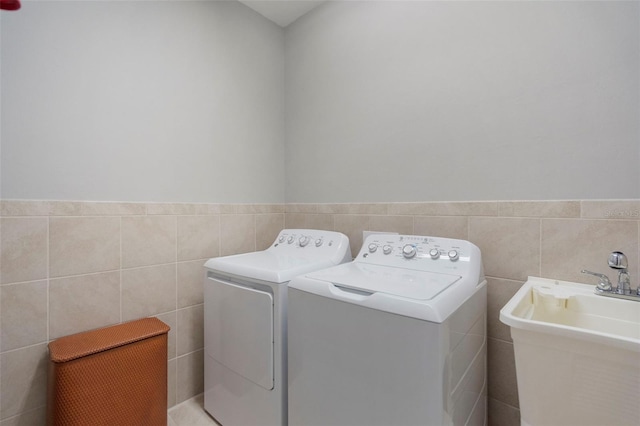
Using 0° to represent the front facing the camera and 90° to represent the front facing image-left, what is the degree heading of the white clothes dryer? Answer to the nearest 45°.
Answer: approximately 45°

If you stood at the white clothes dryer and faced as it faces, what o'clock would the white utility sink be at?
The white utility sink is roughly at 9 o'clock from the white clothes dryer.

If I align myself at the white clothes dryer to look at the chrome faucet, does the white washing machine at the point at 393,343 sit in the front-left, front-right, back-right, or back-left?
front-right

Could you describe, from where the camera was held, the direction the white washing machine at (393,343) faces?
facing the viewer and to the left of the viewer

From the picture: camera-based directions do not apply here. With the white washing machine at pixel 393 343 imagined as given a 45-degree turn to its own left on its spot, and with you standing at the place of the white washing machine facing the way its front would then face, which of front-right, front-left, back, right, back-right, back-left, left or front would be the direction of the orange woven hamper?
right

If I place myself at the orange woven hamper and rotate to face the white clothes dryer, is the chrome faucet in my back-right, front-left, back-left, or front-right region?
front-right

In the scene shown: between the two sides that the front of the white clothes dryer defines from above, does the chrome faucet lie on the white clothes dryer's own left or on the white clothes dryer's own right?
on the white clothes dryer's own left

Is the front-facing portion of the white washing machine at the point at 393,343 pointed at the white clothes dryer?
no

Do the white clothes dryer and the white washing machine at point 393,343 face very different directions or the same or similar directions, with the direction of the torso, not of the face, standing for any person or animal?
same or similar directions

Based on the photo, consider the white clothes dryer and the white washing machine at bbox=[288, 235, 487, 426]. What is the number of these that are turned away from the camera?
0
